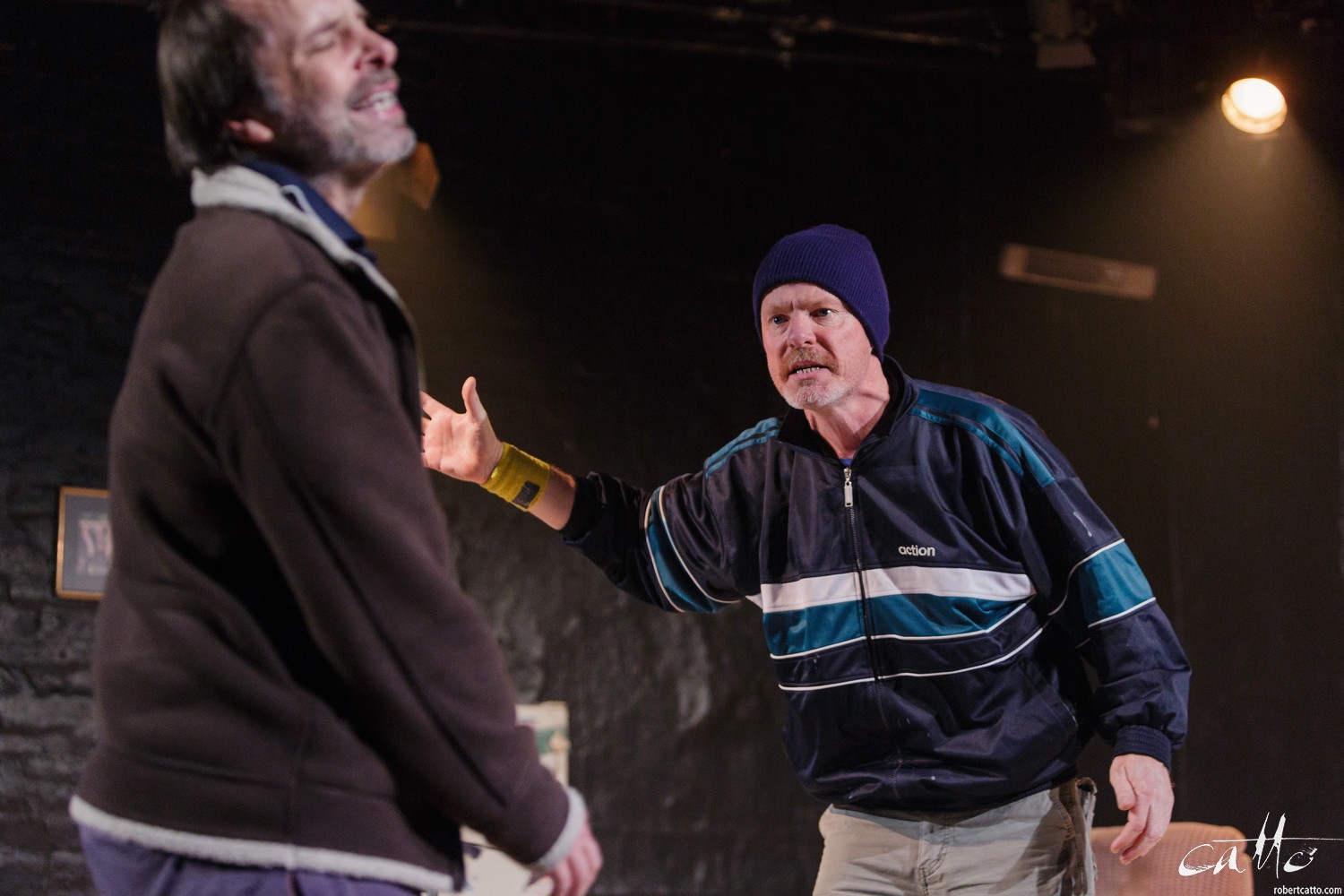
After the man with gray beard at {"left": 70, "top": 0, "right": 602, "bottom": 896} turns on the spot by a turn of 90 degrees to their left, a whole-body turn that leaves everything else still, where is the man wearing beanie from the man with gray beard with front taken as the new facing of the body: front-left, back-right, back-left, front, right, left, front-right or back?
front-right

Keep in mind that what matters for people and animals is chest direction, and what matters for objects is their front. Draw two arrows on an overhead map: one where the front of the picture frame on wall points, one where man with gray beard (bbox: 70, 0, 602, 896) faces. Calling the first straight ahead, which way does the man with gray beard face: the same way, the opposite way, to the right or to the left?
to the left

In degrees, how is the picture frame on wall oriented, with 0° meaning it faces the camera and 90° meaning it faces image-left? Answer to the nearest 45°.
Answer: approximately 0°

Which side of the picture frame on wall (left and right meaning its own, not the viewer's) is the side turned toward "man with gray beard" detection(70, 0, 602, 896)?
front

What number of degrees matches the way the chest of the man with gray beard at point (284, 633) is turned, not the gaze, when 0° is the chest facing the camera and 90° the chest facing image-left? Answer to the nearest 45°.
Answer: approximately 270°

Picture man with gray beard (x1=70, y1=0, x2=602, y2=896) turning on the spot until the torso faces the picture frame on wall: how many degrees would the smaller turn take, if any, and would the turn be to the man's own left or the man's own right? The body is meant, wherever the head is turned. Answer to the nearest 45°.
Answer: approximately 90° to the man's own left

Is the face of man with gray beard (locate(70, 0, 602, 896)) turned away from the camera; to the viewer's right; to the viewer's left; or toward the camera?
to the viewer's right

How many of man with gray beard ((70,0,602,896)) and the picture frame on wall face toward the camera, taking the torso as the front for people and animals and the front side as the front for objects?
1

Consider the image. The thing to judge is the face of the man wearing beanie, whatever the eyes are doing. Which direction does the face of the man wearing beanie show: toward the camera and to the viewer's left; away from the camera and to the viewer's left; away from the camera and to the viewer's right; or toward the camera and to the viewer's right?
toward the camera and to the viewer's left

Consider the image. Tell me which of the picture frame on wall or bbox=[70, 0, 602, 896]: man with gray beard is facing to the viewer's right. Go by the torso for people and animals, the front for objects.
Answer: the man with gray beard

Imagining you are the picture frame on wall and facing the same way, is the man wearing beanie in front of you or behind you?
in front
